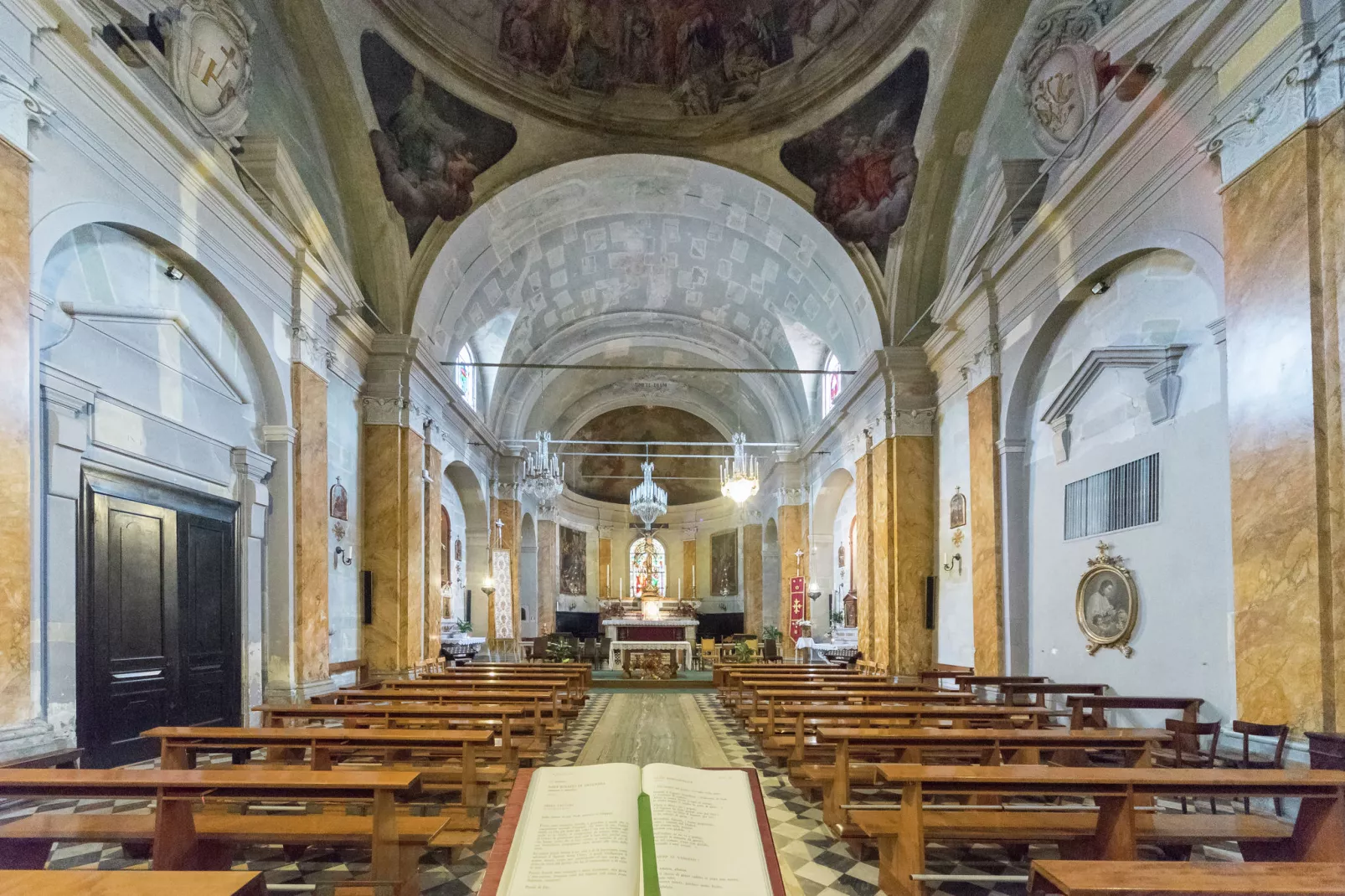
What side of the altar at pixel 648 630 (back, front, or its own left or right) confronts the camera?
front

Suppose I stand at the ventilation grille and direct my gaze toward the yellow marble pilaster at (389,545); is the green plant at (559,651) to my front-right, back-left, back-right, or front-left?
front-right

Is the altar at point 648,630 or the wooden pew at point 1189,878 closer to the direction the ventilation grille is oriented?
the wooden pew

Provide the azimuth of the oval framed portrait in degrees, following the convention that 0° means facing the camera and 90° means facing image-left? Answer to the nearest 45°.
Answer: approximately 45°

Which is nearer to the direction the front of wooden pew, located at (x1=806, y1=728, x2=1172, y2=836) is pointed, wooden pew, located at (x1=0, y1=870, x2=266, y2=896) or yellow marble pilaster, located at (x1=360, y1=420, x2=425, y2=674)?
the yellow marble pilaster

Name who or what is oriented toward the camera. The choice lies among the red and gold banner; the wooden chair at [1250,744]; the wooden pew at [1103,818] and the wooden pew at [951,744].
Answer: the red and gold banner

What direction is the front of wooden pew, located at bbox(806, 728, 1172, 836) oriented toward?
away from the camera

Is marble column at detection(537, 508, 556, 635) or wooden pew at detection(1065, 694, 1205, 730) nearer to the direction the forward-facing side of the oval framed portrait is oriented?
the wooden pew

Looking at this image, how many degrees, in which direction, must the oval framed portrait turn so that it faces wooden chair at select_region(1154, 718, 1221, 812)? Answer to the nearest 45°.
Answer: approximately 45° to its left

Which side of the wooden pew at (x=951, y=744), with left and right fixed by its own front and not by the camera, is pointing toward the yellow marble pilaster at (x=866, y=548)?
front

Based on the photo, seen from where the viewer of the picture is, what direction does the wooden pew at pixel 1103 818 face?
facing away from the viewer and to the left of the viewer

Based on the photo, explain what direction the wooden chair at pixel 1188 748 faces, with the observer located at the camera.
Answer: facing away from the viewer and to the left of the viewer
